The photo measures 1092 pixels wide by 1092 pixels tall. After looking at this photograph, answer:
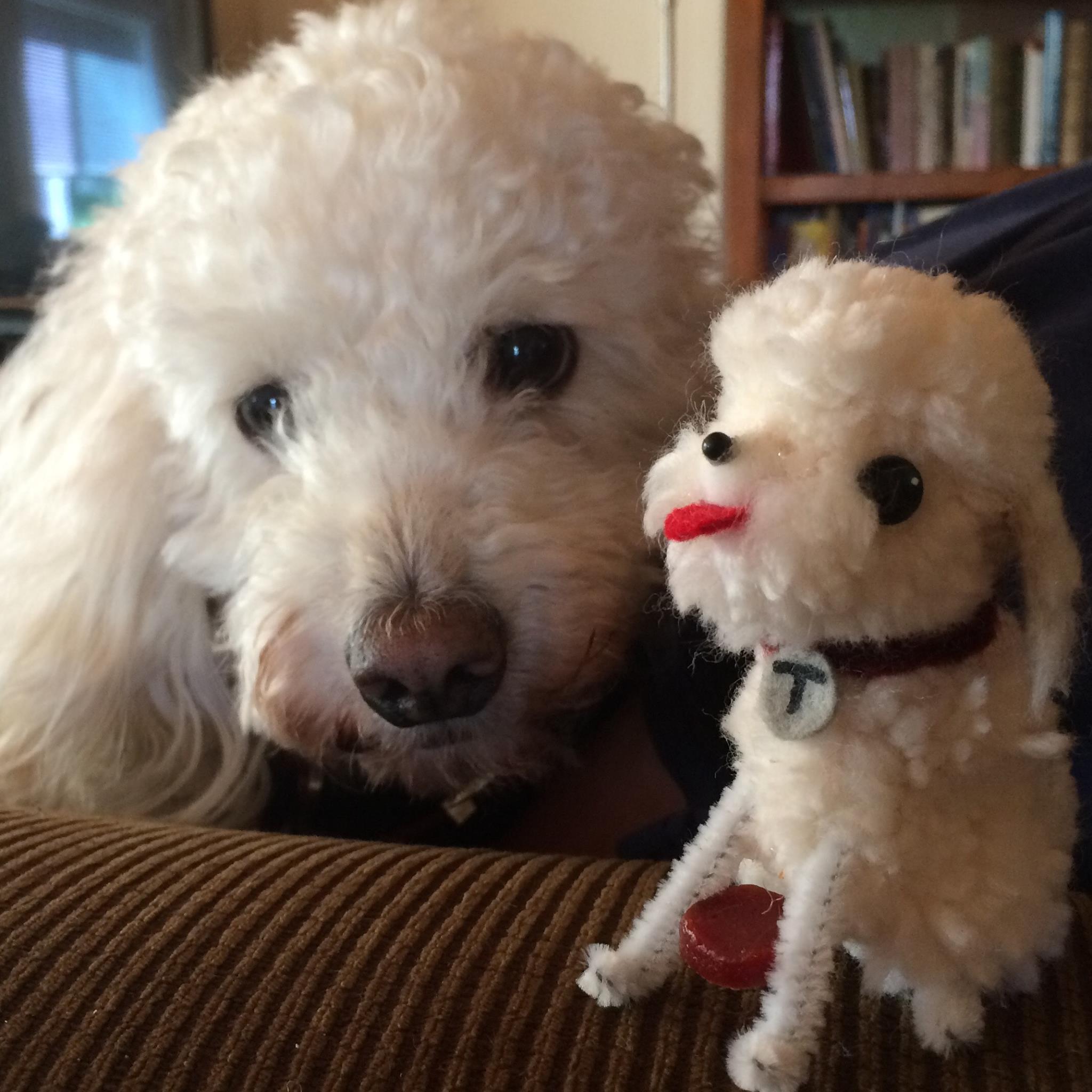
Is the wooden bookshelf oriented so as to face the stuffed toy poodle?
yes

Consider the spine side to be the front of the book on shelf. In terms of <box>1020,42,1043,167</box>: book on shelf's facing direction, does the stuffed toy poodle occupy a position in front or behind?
in front

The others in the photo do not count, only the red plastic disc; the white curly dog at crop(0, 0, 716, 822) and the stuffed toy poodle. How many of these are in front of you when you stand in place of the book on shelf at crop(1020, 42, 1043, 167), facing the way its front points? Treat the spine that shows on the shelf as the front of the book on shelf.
3

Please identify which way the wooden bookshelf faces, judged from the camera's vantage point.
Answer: facing the viewer

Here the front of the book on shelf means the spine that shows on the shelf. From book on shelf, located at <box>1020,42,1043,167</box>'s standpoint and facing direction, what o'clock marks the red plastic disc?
The red plastic disc is roughly at 12 o'clock from the book on shelf.

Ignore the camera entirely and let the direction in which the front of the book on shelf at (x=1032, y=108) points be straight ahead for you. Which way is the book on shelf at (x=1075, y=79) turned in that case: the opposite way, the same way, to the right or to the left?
the same way

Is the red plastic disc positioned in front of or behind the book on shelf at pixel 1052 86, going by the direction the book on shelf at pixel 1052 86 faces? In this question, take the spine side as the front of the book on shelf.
in front

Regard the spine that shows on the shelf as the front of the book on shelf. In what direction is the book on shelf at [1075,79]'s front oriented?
toward the camera

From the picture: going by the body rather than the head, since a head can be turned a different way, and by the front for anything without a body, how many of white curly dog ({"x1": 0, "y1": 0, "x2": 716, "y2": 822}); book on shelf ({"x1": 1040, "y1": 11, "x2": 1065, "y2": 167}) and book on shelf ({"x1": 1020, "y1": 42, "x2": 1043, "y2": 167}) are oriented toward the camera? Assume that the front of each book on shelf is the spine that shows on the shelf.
3

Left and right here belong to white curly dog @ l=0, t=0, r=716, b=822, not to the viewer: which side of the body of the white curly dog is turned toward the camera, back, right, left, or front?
front

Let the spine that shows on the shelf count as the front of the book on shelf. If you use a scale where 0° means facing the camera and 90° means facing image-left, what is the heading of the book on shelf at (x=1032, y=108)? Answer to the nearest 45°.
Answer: approximately 0°
